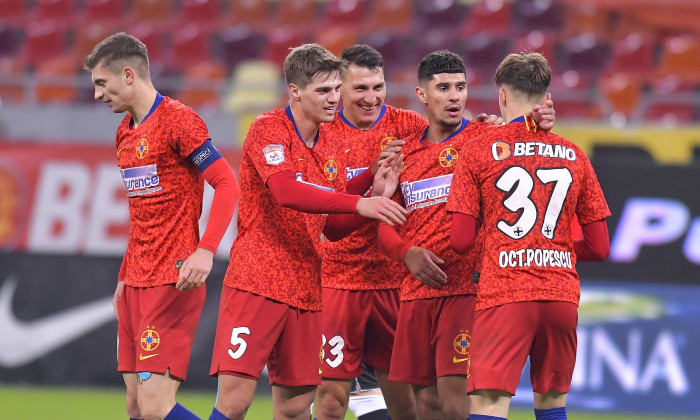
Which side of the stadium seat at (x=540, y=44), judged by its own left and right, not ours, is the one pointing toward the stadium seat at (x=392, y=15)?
right

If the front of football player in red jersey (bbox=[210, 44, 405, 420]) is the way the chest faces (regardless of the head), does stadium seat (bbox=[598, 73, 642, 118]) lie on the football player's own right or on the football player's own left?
on the football player's own left

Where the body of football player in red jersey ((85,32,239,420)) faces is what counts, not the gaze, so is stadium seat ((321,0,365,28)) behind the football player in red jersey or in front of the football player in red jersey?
behind

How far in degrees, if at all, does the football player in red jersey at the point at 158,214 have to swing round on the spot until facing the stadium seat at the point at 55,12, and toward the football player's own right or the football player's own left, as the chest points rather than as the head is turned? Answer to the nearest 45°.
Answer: approximately 135° to the football player's own right

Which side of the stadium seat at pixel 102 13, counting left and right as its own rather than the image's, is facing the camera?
front

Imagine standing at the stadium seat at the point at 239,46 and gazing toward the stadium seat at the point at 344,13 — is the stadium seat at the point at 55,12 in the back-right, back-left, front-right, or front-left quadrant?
back-left

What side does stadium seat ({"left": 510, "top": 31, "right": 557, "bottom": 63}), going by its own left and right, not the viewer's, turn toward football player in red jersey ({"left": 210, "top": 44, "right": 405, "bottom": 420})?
front

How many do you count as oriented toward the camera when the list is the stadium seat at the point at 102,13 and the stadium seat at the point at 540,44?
2

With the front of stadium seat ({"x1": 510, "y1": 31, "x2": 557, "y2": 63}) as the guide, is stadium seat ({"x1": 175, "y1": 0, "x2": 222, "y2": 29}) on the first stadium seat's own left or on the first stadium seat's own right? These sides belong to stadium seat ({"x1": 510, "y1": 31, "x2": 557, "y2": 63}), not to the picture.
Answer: on the first stadium seat's own right

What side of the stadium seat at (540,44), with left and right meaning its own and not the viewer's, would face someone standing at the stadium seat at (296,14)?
right

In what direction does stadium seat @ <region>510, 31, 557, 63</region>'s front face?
toward the camera

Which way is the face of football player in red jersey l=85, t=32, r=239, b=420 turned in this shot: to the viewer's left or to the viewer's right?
to the viewer's left

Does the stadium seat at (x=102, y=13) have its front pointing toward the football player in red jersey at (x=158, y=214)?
yes

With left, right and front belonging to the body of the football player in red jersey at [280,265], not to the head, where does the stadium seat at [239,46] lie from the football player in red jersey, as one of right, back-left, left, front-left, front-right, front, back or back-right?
back-left

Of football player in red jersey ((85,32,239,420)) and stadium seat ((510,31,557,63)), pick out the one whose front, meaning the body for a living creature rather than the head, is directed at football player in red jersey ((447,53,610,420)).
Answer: the stadium seat

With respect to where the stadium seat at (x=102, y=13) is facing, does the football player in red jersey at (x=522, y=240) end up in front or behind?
in front

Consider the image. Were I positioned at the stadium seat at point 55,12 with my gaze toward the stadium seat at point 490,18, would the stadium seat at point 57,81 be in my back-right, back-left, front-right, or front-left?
front-right
